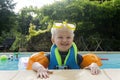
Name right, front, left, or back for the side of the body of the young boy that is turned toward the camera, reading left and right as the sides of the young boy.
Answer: front

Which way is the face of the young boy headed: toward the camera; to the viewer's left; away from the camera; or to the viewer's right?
toward the camera
